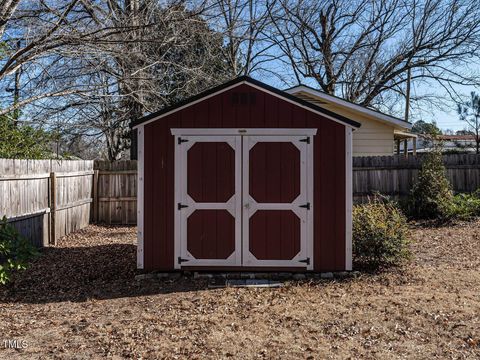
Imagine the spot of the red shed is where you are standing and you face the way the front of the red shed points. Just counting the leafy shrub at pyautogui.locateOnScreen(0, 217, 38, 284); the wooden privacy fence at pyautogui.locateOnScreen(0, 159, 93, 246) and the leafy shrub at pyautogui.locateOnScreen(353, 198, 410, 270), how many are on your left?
1

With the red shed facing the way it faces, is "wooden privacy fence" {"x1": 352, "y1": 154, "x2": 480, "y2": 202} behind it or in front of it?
behind

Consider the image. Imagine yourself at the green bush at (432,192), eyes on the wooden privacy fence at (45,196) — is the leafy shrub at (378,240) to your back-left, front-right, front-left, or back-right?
front-left

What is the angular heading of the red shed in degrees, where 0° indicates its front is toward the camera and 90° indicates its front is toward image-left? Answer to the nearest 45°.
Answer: approximately 0°

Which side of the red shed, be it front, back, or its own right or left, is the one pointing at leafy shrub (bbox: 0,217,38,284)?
right

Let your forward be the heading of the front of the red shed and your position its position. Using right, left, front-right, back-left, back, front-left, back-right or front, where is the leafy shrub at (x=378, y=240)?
left

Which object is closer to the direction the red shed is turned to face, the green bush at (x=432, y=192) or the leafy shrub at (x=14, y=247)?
the leafy shrub

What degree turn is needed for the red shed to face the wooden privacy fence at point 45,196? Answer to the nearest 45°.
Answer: approximately 135° to its right

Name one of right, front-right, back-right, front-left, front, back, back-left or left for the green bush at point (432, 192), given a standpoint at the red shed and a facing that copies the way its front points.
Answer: back-left
